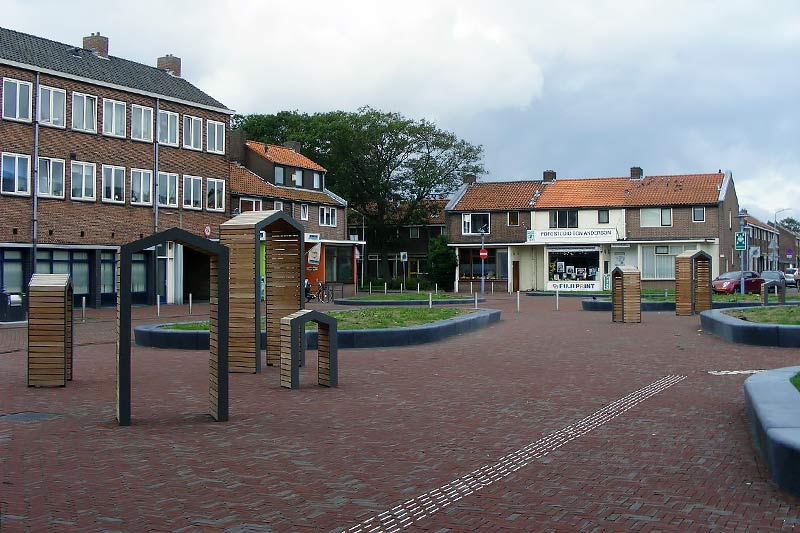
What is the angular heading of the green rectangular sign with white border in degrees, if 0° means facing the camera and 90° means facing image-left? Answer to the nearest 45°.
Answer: approximately 0°

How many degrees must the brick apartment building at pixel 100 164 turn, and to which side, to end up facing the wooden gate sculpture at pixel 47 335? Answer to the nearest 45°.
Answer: approximately 45° to its right

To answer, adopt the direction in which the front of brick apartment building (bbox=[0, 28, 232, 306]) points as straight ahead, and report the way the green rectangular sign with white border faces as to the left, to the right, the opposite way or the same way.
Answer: to the right

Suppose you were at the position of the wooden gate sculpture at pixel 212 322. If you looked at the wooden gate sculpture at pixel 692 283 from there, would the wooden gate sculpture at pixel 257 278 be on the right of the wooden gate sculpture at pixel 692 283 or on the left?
left

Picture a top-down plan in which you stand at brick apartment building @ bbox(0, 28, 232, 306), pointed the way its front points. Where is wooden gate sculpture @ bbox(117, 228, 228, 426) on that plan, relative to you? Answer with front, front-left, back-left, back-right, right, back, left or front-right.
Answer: front-right

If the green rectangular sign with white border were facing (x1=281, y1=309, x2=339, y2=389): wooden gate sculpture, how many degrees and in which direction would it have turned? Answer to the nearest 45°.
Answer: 0° — it already faces it

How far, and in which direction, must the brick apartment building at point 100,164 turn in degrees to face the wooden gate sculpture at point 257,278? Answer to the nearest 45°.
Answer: approximately 45° to its right

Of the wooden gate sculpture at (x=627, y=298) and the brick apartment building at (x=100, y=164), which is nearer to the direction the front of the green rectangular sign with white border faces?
the wooden gate sculpture

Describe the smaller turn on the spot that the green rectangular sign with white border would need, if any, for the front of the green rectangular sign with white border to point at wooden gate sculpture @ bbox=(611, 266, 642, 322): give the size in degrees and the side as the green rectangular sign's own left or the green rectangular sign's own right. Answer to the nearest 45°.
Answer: approximately 45° to the green rectangular sign's own right

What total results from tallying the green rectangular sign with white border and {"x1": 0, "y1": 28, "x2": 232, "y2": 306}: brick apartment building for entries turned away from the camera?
0

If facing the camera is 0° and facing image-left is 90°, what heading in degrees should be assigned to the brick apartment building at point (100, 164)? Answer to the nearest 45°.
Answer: approximately 315°
